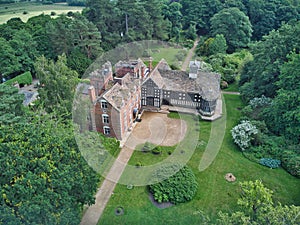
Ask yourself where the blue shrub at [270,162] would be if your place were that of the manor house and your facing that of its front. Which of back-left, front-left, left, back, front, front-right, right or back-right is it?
front-left

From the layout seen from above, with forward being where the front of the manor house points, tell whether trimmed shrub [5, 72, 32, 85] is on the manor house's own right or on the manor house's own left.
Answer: on the manor house's own right

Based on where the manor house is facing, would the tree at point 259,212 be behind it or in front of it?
in front

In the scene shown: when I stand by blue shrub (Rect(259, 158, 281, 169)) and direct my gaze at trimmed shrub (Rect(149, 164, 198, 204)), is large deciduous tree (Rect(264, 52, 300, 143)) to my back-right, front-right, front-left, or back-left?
back-right

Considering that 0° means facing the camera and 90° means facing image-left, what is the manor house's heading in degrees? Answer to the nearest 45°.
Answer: approximately 0°

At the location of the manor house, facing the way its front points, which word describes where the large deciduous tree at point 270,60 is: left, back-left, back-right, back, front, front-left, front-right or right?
left

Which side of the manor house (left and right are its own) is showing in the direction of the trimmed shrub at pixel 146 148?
front

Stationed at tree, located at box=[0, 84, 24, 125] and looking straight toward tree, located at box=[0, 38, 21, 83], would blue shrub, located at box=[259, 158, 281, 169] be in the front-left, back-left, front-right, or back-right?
back-right

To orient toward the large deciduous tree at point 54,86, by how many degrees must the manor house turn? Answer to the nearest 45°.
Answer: approximately 45° to its right

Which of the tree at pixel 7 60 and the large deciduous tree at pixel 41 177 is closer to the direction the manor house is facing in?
the large deciduous tree

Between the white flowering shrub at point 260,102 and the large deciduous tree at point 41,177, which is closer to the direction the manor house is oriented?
the large deciduous tree

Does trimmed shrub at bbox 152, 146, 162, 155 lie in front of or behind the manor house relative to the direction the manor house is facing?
in front

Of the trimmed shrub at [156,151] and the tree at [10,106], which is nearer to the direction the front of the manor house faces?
the trimmed shrub

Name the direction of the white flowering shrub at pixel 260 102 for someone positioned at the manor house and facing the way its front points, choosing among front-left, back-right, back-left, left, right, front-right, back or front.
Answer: left

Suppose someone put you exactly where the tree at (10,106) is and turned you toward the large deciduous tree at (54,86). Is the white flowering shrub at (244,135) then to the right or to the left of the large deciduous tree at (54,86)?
right

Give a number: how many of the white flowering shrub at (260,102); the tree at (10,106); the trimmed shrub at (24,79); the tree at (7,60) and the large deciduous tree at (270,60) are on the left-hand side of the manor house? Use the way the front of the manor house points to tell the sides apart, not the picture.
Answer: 2
